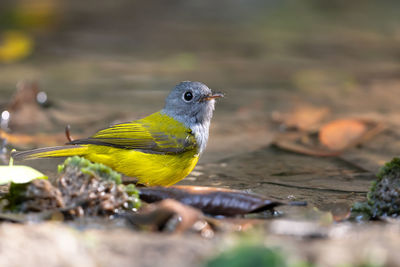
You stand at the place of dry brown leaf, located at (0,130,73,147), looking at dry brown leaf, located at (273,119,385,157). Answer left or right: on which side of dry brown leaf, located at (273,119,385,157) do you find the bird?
right

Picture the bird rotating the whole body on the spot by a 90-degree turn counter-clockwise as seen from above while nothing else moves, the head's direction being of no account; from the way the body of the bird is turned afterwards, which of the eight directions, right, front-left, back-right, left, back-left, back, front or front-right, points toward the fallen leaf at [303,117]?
front-right

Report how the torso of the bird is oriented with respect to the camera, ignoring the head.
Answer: to the viewer's right

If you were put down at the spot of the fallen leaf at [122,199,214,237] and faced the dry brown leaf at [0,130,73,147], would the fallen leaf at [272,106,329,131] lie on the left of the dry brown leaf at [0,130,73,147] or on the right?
right

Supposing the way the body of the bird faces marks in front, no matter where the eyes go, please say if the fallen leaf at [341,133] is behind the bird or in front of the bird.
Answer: in front

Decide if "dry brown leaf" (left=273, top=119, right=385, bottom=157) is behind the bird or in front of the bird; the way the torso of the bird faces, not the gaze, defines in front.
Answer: in front

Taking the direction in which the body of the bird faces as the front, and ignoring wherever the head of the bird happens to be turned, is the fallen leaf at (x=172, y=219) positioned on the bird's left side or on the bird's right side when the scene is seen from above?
on the bird's right side
